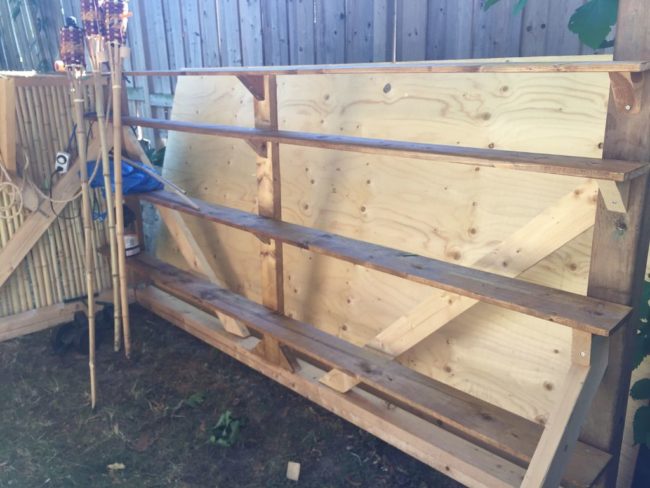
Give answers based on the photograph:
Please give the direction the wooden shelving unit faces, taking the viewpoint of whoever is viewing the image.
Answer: facing the viewer and to the left of the viewer

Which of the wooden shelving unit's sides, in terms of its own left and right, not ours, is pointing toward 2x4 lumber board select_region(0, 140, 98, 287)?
right

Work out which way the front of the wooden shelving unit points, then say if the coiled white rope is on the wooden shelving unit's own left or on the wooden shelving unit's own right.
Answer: on the wooden shelving unit's own right

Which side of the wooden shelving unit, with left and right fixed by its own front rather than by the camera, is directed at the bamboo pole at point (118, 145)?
right

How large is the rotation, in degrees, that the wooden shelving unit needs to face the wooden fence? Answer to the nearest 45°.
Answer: approximately 135° to its right
